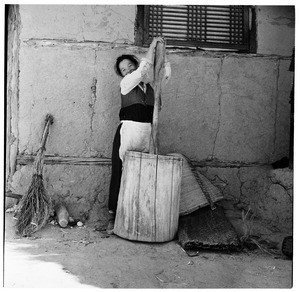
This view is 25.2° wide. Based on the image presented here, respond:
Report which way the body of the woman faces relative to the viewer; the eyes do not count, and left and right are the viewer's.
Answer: facing the viewer and to the right of the viewer

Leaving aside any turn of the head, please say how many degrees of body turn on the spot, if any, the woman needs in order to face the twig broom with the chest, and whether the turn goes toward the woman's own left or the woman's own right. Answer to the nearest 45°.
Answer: approximately 135° to the woman's own right

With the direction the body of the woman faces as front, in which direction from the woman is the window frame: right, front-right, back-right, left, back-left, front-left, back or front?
left
